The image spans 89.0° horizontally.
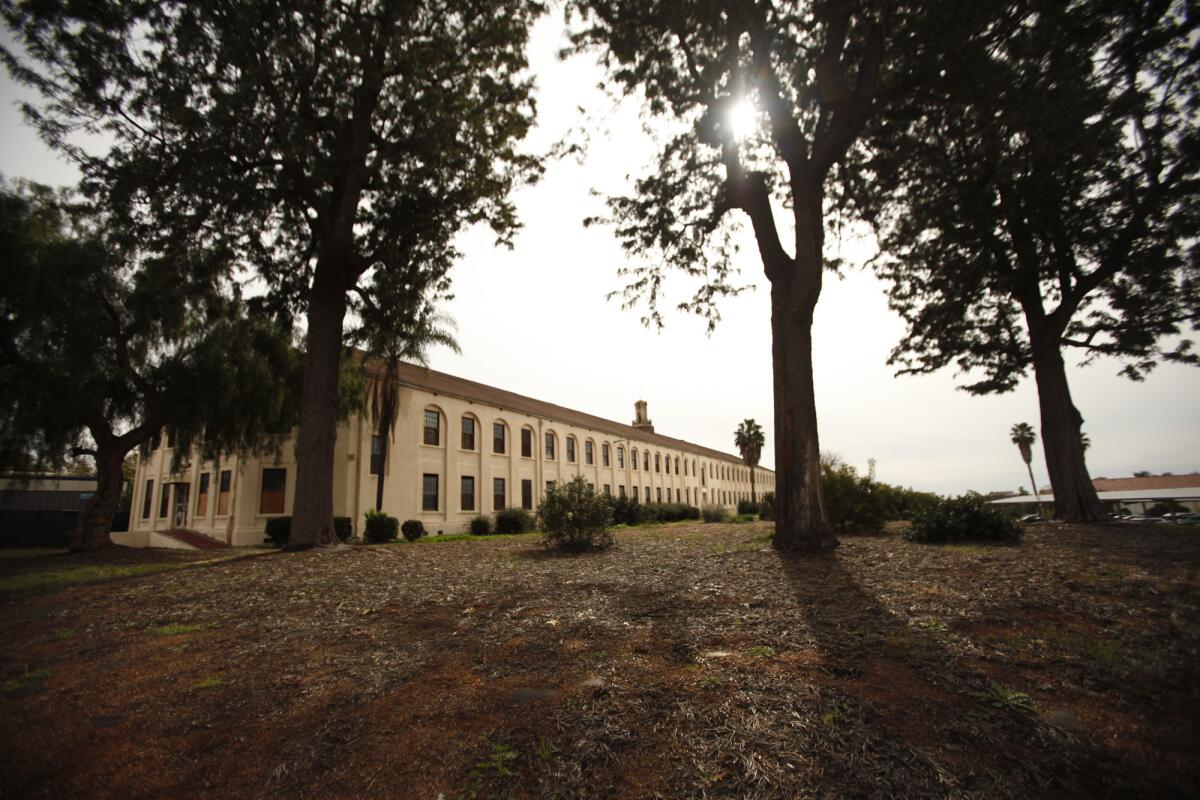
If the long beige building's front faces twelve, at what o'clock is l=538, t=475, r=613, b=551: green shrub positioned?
The green shrub is roughly at 1 o'clock from the long beige building.

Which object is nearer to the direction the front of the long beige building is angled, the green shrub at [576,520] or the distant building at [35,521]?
the green shrub

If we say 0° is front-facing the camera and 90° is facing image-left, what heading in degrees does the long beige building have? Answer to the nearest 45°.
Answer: approximately 315°

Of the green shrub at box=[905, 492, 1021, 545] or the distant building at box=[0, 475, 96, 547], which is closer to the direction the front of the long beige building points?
the green shrub

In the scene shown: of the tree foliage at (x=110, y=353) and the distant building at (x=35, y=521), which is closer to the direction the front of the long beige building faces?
the tree foliage

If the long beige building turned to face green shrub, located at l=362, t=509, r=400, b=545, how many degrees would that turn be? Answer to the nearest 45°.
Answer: approximately 45° to its right

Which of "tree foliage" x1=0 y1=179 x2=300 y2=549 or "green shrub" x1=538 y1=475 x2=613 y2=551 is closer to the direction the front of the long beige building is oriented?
the green shrub
